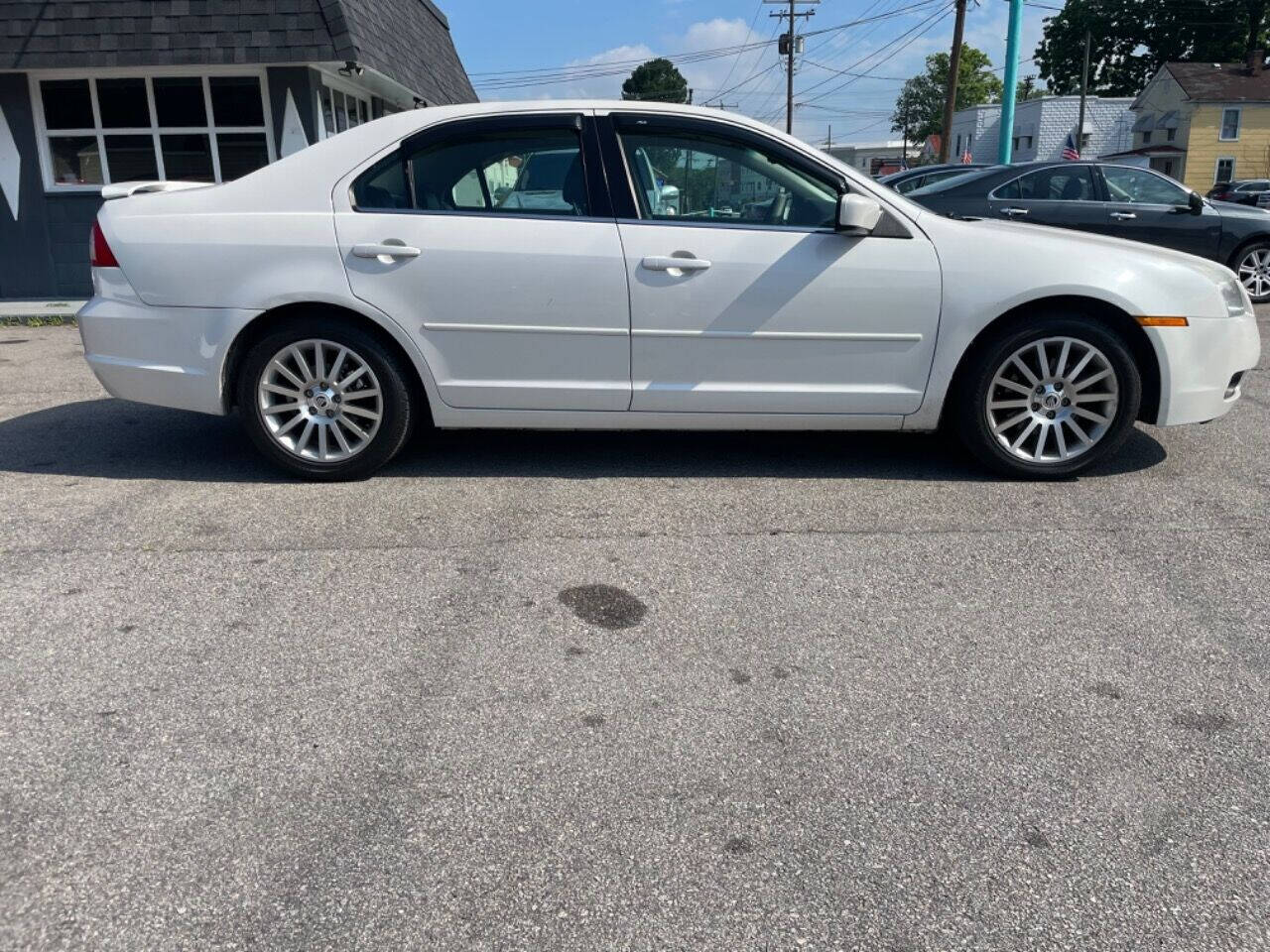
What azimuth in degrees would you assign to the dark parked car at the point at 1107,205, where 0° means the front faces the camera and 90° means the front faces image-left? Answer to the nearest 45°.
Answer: approximately 270°

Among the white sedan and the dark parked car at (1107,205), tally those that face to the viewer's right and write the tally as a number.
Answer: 2

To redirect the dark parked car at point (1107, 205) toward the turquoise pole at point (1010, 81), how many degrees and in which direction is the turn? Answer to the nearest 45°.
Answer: approximately 90° to its left

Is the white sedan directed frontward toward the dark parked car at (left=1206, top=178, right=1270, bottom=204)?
no

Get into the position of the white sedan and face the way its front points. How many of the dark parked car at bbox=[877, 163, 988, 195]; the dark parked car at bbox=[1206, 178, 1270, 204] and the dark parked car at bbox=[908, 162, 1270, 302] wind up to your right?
0

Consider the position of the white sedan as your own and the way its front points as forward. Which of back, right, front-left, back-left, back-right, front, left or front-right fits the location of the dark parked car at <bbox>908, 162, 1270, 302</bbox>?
front-left

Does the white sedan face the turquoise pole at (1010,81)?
no

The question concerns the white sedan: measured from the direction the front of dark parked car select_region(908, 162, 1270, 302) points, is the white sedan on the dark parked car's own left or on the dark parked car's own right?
on the dark parked car's own right

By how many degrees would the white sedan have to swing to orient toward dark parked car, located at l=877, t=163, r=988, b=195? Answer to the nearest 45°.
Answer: approximately 90° to its left

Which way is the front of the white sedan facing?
to the viewer's right

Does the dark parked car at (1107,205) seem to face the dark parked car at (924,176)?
no

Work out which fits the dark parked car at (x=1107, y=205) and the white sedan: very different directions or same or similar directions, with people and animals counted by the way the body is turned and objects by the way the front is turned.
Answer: same or similar directions
